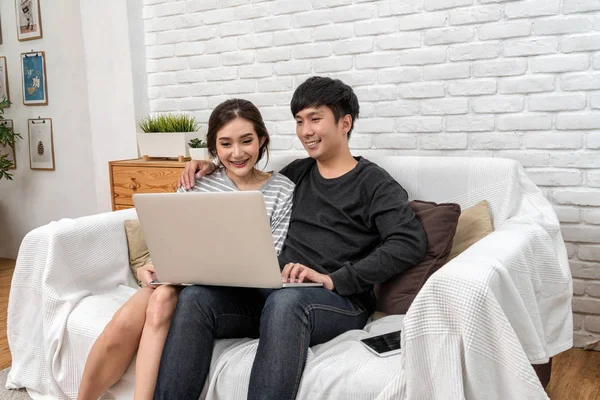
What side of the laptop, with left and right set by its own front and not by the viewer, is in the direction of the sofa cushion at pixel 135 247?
left

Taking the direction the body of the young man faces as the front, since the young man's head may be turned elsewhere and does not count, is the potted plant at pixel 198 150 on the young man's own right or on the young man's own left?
on the young man's own right

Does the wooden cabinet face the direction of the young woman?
yes

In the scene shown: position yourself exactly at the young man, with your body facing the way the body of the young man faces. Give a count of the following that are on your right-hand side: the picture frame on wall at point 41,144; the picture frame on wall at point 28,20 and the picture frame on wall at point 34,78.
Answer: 3

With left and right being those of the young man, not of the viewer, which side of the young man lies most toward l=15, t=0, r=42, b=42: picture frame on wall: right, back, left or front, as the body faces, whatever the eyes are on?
right

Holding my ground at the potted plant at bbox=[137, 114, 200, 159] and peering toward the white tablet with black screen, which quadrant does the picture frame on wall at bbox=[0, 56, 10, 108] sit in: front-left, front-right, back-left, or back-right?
back-right

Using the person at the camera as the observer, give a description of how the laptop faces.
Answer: facing away from the viewer and to the right of the viewer

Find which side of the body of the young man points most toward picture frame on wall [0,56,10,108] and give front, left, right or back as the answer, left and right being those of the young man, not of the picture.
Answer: right
